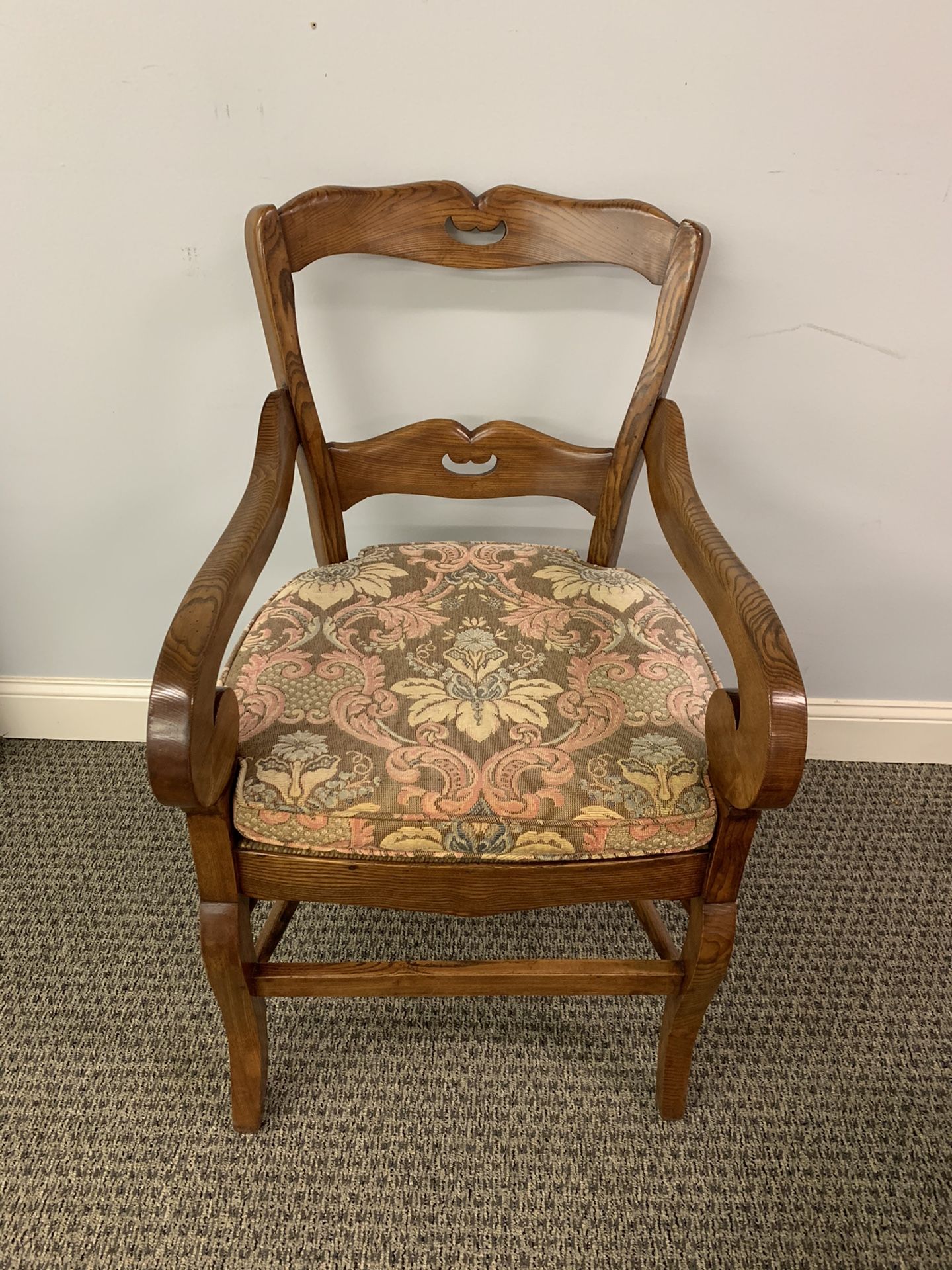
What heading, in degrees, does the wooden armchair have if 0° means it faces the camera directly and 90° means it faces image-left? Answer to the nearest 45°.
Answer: approximately 0°
